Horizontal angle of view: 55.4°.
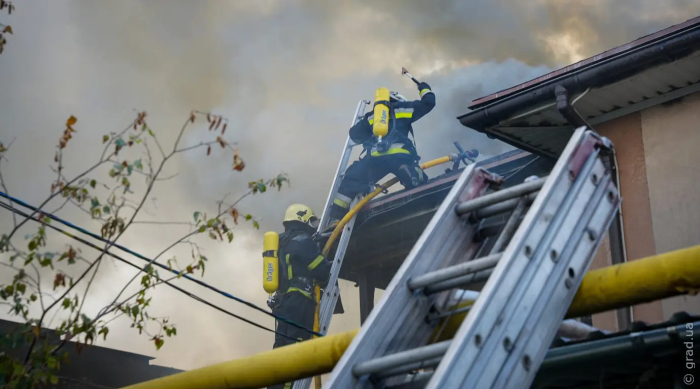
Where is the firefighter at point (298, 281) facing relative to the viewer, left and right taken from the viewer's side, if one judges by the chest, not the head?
facing to the right of the viewer

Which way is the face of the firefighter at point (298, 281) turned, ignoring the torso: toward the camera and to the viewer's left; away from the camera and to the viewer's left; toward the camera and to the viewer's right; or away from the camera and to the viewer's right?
away from the camera and to the viewer's right
